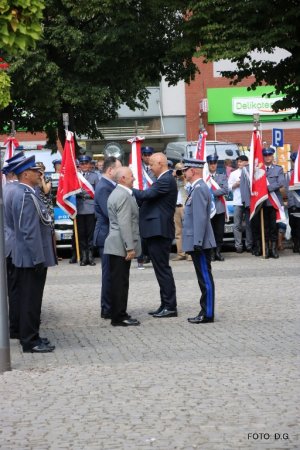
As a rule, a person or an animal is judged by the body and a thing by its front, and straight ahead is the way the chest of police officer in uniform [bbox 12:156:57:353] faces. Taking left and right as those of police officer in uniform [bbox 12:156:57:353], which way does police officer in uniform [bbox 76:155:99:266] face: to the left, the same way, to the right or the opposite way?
to the right

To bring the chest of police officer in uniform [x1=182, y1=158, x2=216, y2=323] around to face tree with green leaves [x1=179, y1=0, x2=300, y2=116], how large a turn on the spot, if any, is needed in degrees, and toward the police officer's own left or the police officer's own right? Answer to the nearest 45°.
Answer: approximately 90° to the police officer's own right

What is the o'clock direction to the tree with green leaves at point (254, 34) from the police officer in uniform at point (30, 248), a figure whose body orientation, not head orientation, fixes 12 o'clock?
The tree with green leaves is roughly at 10 o'clock from the police officer in uniform.

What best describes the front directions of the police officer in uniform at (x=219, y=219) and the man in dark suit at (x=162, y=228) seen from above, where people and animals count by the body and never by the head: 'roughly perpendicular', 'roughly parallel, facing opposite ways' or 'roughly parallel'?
roughly perpendicular

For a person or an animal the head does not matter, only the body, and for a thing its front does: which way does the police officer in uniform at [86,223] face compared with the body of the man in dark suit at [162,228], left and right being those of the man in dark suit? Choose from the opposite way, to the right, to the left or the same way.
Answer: to the left

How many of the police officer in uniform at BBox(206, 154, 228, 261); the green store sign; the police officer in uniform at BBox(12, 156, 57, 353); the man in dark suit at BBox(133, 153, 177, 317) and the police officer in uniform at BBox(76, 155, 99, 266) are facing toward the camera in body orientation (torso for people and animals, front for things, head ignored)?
3

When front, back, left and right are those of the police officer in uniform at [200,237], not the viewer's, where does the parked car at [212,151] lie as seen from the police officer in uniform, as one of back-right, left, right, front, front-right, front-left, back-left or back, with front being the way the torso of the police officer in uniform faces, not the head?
right

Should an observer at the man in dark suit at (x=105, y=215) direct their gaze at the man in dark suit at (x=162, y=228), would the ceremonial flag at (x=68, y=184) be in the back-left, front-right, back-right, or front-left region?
back-left

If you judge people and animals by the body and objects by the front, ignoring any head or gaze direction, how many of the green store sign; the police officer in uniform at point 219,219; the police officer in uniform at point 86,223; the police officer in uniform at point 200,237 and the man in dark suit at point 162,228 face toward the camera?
3

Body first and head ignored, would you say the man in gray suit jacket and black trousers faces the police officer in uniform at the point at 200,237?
yes

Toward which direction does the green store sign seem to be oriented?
toward the camera

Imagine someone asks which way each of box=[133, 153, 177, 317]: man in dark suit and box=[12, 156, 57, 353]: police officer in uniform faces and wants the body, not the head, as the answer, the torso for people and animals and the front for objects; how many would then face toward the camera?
0

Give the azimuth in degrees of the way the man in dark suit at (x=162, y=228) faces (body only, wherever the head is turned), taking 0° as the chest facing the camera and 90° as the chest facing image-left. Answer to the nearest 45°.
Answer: approximately 90°

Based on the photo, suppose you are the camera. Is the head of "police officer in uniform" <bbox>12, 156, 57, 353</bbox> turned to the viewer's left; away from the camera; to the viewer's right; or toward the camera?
to the viewer's right

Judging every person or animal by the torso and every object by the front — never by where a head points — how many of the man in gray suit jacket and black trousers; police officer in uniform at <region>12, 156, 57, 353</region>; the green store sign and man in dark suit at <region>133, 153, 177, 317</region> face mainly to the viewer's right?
2

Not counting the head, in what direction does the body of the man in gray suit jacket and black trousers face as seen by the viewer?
to the viewer's right

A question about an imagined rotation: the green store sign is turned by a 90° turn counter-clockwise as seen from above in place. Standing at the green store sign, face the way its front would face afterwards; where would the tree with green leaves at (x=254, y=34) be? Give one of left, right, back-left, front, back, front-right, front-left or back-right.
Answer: right

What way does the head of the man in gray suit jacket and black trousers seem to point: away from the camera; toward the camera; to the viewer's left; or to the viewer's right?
to the viewer's right

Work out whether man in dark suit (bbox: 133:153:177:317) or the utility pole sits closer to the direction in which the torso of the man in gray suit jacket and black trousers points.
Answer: the man in dark suit
